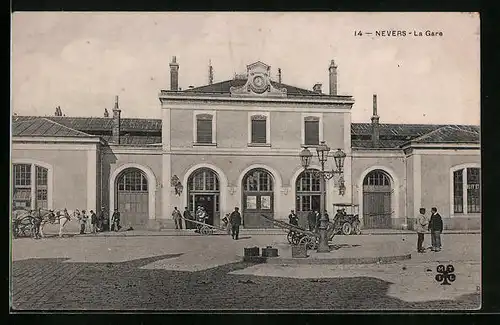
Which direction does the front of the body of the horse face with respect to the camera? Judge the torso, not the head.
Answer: to the viewer's right

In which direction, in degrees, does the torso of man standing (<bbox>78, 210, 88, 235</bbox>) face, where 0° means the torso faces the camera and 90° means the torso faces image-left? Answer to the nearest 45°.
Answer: approximately 0°

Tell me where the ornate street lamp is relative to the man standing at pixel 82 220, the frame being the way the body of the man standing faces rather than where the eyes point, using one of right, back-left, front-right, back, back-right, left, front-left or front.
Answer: left

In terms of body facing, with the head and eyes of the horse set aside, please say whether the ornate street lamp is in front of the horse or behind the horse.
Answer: in front

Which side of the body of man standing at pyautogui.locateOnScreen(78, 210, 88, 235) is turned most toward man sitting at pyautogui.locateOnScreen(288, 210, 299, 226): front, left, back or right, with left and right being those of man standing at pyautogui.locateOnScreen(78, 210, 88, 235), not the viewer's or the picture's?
left

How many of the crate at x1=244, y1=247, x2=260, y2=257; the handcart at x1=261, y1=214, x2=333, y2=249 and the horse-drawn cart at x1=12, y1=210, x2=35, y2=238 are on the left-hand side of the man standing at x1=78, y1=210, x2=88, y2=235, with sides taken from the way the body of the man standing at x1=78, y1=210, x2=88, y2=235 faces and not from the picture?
2

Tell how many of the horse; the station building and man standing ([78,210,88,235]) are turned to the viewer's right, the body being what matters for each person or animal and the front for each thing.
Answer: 1
